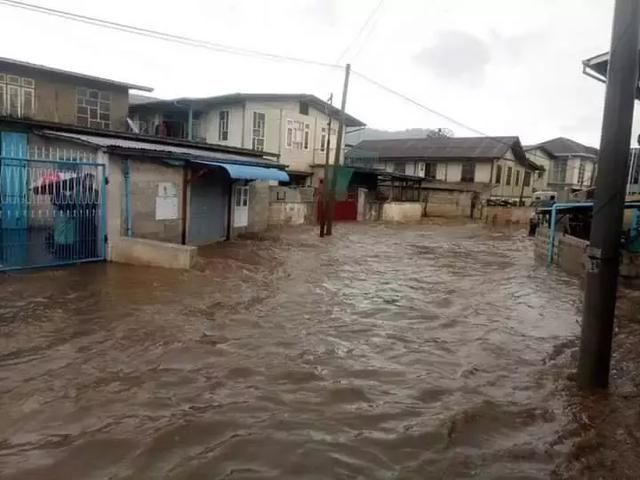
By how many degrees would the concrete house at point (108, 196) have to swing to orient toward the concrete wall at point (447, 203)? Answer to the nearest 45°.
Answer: approximately 90° to its left

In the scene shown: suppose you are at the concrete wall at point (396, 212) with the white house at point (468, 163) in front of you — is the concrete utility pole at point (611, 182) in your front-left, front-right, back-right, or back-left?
back-right

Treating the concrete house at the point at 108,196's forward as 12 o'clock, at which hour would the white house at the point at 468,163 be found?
The white house is roughly at 9 o'clock from the concrete house.

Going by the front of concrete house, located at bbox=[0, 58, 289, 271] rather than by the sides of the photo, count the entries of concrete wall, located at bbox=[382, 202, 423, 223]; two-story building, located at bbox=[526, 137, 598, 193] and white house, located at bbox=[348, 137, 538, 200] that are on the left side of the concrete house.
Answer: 3

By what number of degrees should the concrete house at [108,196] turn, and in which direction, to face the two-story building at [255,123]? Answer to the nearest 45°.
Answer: approximately 90° to its left

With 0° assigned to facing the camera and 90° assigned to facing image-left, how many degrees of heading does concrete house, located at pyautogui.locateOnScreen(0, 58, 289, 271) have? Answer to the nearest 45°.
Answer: approximately 315°

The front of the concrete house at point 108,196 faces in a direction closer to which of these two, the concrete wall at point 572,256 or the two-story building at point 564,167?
the concrete wall

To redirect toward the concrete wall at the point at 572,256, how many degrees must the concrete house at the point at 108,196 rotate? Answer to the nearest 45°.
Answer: approximately 45° to its left

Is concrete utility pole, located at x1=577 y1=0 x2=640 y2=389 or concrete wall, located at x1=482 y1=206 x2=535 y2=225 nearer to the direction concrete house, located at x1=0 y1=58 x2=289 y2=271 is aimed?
the concrete utility pole

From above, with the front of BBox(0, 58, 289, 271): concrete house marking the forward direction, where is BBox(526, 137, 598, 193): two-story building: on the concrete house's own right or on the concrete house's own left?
on the concrete house's own left
